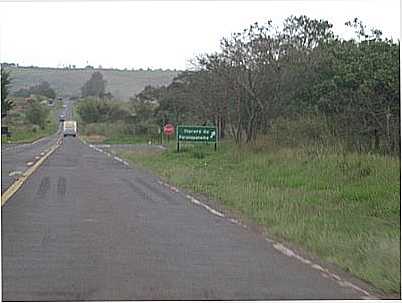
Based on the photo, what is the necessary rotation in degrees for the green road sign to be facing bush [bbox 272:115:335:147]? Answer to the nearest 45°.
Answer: approximately 45° to its left

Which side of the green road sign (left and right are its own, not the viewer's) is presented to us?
front
